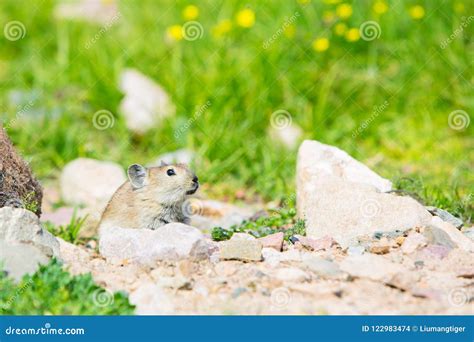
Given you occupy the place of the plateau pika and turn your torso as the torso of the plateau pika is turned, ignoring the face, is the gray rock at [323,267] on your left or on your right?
on your right

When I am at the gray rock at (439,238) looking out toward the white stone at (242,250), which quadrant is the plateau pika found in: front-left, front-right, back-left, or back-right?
front-right

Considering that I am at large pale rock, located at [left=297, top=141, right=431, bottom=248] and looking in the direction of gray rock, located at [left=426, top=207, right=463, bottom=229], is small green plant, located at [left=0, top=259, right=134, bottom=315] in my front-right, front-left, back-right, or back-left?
back-right

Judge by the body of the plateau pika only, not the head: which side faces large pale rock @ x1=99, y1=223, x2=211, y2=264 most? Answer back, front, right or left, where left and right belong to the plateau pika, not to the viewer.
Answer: right

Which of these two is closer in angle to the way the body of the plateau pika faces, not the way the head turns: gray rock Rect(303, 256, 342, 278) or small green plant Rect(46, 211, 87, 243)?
the gray rock

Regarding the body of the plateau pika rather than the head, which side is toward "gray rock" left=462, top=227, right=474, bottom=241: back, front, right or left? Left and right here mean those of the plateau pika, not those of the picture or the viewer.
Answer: front

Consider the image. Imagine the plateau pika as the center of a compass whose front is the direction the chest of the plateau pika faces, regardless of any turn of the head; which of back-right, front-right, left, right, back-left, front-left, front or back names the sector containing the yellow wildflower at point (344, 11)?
front-left

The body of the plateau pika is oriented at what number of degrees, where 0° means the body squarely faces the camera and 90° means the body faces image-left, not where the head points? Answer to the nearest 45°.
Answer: approximately 270°

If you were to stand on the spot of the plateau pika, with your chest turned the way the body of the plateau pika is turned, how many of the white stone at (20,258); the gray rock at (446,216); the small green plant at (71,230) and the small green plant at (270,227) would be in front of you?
2

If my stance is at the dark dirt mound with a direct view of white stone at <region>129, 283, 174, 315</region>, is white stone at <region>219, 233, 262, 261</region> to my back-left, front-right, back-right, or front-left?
front-left

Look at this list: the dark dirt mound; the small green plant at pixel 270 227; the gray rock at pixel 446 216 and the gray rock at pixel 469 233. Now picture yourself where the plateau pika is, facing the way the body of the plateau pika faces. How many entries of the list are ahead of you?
3

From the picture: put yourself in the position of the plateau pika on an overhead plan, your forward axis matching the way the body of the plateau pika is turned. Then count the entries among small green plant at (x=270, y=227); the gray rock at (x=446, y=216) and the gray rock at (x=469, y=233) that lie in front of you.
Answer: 3

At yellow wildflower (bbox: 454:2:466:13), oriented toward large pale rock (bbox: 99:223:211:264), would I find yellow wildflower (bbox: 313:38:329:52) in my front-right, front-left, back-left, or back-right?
front-right

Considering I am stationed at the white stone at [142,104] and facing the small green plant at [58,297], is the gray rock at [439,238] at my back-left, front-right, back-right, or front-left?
front-left

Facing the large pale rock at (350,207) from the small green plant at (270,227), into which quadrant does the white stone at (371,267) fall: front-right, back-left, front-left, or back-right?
front-right

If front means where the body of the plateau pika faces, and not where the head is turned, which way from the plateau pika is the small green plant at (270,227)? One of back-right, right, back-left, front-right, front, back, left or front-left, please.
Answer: front

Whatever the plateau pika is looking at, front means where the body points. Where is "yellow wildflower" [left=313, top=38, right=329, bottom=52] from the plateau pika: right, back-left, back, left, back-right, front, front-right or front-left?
front-left

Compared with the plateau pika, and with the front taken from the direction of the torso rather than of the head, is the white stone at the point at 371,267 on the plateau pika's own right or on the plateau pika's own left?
on the plateau pika's own right

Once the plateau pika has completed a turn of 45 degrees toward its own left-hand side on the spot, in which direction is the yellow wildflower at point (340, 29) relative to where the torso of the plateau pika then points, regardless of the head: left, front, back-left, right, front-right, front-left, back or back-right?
front
